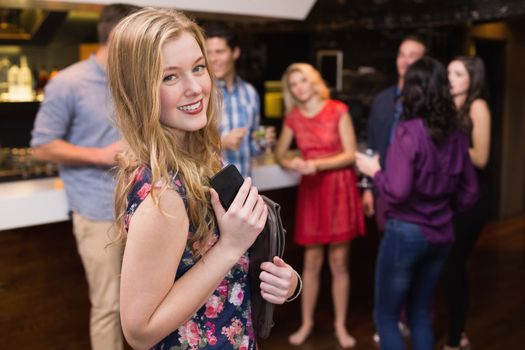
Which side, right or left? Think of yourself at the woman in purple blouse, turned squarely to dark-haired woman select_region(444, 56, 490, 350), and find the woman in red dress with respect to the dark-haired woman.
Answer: left

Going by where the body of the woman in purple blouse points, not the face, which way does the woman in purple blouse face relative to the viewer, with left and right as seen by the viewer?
facing away from the viewer and to the left of the viewer

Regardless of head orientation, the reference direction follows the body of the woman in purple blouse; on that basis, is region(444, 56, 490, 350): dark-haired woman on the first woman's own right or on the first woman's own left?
on the first woman's own right

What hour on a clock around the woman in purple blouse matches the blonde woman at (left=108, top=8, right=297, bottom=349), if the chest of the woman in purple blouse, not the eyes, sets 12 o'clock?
The blonde woman is roughly at 8 o'clock from the woman in purple blouse.

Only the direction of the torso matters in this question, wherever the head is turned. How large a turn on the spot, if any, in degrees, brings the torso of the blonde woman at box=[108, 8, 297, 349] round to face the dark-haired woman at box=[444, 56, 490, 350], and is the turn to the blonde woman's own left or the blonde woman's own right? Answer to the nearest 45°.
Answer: approximately 90° to the blonde woman's own left

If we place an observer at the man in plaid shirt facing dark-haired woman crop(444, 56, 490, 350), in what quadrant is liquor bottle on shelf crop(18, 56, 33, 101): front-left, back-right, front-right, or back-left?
back-left
